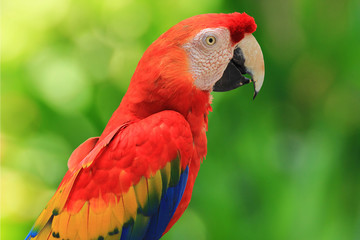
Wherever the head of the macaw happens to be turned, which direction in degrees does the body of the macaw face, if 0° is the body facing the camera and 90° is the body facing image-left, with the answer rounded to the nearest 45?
approximately 270°
